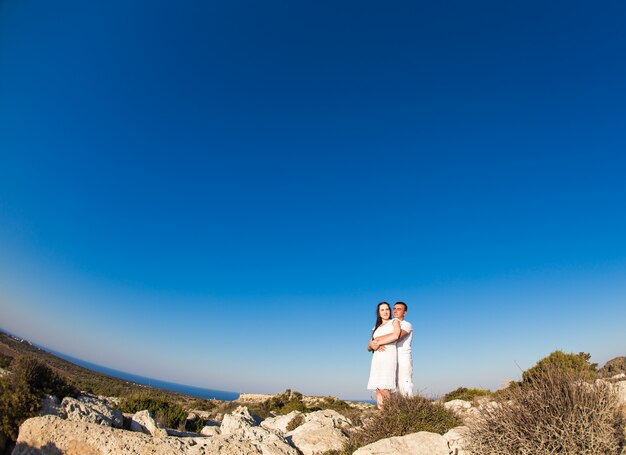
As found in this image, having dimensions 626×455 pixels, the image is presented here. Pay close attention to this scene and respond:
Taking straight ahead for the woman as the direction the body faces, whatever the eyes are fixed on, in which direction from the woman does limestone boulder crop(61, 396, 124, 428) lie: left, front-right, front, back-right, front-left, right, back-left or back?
front-right

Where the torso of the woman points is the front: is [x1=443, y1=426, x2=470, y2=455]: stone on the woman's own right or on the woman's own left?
on the woman's own left

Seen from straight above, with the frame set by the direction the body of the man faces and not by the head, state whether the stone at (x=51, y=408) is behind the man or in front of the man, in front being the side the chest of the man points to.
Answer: in front

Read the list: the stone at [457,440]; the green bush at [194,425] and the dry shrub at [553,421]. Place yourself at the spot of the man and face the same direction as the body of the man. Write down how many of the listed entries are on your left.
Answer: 2

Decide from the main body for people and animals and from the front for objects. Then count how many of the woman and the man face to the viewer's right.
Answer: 0

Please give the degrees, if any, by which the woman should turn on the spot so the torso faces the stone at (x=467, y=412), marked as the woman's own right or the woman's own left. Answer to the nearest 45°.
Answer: approximately 135° to the woman's own left

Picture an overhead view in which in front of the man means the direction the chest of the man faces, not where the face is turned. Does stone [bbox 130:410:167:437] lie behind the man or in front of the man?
in front

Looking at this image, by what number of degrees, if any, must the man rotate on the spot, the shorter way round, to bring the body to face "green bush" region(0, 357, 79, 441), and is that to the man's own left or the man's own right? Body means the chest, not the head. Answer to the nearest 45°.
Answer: approximately 45° to the man's own right

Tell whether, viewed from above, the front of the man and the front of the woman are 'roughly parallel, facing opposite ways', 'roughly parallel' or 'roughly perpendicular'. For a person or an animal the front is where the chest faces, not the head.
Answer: roughly parallel

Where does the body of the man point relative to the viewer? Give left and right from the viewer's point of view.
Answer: facing the viewer and to the left of the viewer

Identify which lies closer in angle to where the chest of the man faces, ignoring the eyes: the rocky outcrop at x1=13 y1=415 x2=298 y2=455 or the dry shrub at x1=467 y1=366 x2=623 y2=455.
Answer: the rocky outcrop

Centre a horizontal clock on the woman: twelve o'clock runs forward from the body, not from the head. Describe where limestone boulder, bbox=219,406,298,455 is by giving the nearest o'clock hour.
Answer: The limestone boulder is roughly at 1 o'clock from the woman.

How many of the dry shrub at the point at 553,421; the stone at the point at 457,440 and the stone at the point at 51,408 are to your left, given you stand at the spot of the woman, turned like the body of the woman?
2
